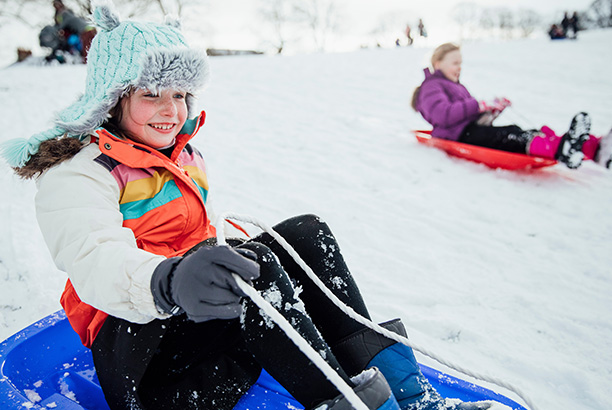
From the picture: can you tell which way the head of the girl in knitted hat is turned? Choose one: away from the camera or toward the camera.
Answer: toward the camera

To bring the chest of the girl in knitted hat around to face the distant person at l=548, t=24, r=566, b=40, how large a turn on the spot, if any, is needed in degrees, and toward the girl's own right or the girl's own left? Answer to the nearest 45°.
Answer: approximately 90° to the girl's own left

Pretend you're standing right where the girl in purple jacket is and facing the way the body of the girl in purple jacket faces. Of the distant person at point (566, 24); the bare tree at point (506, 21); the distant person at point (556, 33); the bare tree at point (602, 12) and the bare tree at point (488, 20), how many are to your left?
5

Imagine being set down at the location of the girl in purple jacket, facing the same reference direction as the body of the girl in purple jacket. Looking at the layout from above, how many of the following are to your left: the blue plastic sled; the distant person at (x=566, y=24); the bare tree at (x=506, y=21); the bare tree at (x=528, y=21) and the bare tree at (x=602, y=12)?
4

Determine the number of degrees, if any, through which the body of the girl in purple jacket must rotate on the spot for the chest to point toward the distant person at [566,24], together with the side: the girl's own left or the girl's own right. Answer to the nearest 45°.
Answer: approximately 90° to the girl's own left

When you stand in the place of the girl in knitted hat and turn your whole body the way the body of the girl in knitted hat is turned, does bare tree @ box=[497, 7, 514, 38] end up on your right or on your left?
on your left

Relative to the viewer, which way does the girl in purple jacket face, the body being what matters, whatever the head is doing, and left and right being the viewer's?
facing to the right of the viewer

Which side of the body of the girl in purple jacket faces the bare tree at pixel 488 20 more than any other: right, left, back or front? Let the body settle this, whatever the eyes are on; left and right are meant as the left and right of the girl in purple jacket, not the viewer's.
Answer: left

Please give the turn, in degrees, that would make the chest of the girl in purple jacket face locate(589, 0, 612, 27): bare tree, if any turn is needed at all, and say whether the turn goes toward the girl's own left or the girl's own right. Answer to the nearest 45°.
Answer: approximately 90° to the girl's own left

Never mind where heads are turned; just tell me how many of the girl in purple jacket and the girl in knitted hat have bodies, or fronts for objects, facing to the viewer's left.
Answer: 0
